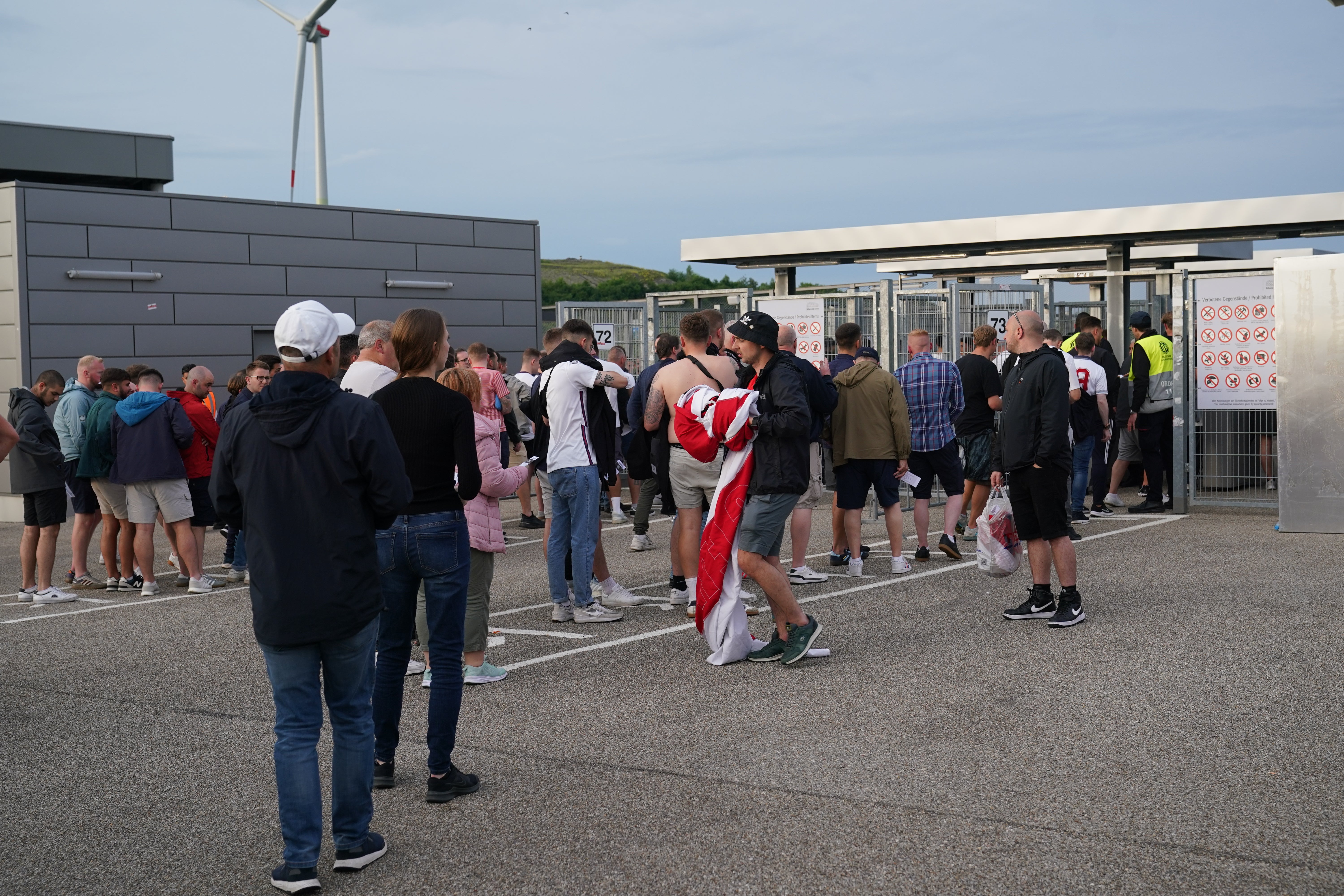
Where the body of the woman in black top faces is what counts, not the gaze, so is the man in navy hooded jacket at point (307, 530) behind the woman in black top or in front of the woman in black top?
behind

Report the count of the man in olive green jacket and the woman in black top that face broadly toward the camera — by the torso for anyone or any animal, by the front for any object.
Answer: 0

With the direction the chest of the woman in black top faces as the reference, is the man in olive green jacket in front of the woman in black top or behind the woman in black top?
in front

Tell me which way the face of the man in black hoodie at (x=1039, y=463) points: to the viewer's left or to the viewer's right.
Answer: to the viewer's left

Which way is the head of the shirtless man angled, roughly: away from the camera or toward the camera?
away from the camera

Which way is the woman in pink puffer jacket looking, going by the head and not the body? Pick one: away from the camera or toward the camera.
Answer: away from the camera

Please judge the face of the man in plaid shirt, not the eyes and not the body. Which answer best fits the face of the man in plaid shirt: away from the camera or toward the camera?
away from the camera

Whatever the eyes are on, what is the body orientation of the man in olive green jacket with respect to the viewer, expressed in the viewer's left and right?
facing away from the viewer

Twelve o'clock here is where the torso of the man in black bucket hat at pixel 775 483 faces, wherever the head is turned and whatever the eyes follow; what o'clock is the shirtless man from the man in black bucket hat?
The shirtless man is roughly at 2 o'clock from the man in black bucket hat.

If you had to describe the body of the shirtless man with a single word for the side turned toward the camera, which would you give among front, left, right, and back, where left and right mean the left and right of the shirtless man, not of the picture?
back

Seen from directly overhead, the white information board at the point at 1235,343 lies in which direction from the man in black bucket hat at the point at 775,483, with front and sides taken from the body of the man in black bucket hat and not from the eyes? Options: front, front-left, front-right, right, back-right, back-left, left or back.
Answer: back-right

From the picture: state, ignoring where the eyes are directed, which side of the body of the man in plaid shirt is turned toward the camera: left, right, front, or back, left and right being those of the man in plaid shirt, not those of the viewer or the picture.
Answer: back
